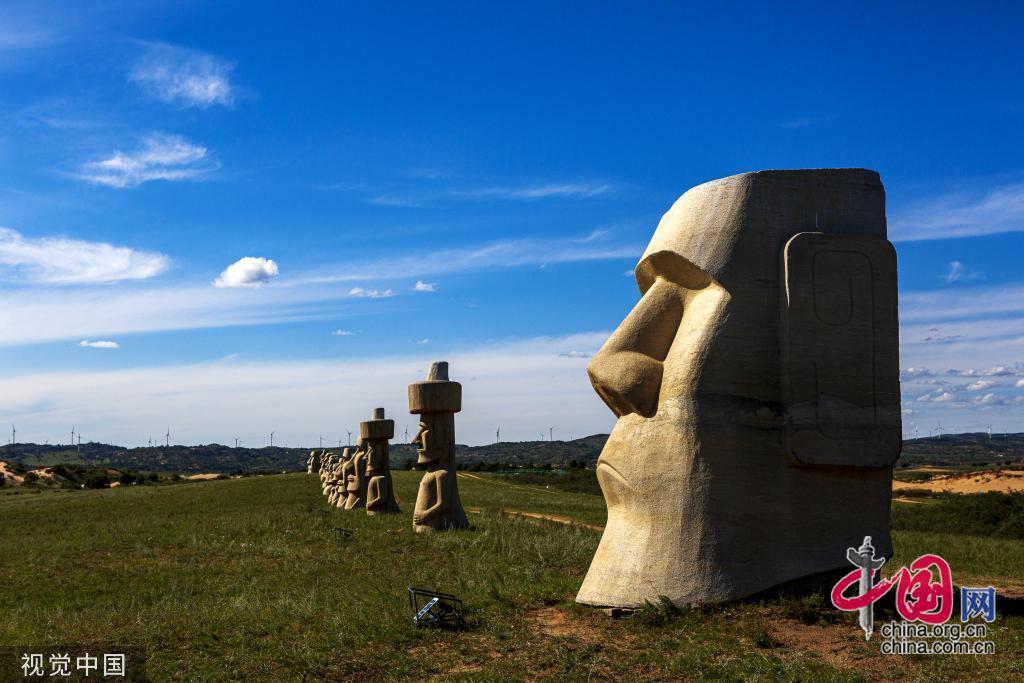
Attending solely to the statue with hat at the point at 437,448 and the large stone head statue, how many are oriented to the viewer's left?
2

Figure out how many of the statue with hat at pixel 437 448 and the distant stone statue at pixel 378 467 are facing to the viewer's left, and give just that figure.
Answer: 2

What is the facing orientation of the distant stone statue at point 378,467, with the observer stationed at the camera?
facing to the left of the viewer

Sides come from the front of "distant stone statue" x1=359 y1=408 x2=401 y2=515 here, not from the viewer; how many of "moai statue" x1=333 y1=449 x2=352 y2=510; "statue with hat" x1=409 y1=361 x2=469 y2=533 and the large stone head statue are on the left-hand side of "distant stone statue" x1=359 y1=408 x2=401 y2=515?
2

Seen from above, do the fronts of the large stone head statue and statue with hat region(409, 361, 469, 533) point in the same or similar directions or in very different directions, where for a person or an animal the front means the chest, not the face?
same or similar directions

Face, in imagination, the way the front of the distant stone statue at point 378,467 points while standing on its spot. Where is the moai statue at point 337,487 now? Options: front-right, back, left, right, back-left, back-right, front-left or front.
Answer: right

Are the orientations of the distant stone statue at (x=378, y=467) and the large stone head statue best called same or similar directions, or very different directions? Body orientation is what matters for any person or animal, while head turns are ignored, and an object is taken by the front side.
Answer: same or similar directions

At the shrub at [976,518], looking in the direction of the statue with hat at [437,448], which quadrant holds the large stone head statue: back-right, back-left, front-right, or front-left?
front-left

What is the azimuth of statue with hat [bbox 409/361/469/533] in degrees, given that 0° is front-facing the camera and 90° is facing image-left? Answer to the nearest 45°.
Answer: approximately 90°

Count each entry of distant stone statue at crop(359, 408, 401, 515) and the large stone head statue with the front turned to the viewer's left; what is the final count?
2

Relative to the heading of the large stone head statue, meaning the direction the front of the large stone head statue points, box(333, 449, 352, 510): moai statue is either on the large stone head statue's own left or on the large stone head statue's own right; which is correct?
on the large stone head statue's own right

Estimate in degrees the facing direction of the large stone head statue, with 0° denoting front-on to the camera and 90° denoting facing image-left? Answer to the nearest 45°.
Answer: approximately 90°
